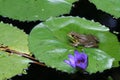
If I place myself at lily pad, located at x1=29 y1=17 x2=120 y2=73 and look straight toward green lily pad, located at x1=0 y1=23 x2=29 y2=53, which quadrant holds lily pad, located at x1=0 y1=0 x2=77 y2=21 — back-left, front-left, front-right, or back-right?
front-right

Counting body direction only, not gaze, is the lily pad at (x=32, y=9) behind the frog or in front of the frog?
in front

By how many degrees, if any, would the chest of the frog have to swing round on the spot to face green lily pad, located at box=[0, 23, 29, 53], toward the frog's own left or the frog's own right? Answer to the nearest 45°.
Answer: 0° — it already faces it

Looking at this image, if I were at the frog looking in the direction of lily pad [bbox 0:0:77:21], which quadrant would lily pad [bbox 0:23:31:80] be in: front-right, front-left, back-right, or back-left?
front-left

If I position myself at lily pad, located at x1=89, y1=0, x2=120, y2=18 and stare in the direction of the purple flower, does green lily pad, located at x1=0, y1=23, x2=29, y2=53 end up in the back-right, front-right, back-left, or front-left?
front-right

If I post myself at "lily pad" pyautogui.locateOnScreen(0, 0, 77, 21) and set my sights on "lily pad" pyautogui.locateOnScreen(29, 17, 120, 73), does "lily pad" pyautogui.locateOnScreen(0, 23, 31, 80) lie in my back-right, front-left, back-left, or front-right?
front-right

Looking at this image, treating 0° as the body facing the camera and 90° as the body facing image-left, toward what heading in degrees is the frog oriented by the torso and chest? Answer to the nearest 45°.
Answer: approximately 90°

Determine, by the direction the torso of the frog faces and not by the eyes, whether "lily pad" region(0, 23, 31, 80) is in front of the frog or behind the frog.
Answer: in front
